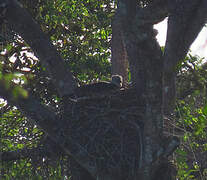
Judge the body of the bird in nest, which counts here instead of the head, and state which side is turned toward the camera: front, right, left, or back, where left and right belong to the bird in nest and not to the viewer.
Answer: right
